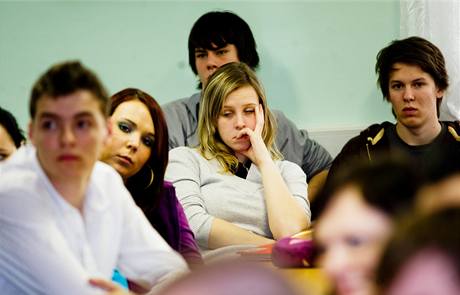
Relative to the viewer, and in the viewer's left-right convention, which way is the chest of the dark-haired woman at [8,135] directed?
facing the viewer and to the left of the viewer

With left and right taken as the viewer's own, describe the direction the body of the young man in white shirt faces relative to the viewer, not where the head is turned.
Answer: facing the viewer and to the right of the viewer

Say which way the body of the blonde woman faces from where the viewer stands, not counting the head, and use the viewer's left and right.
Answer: facing the viewer

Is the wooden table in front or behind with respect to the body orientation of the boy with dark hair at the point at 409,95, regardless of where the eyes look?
in front
